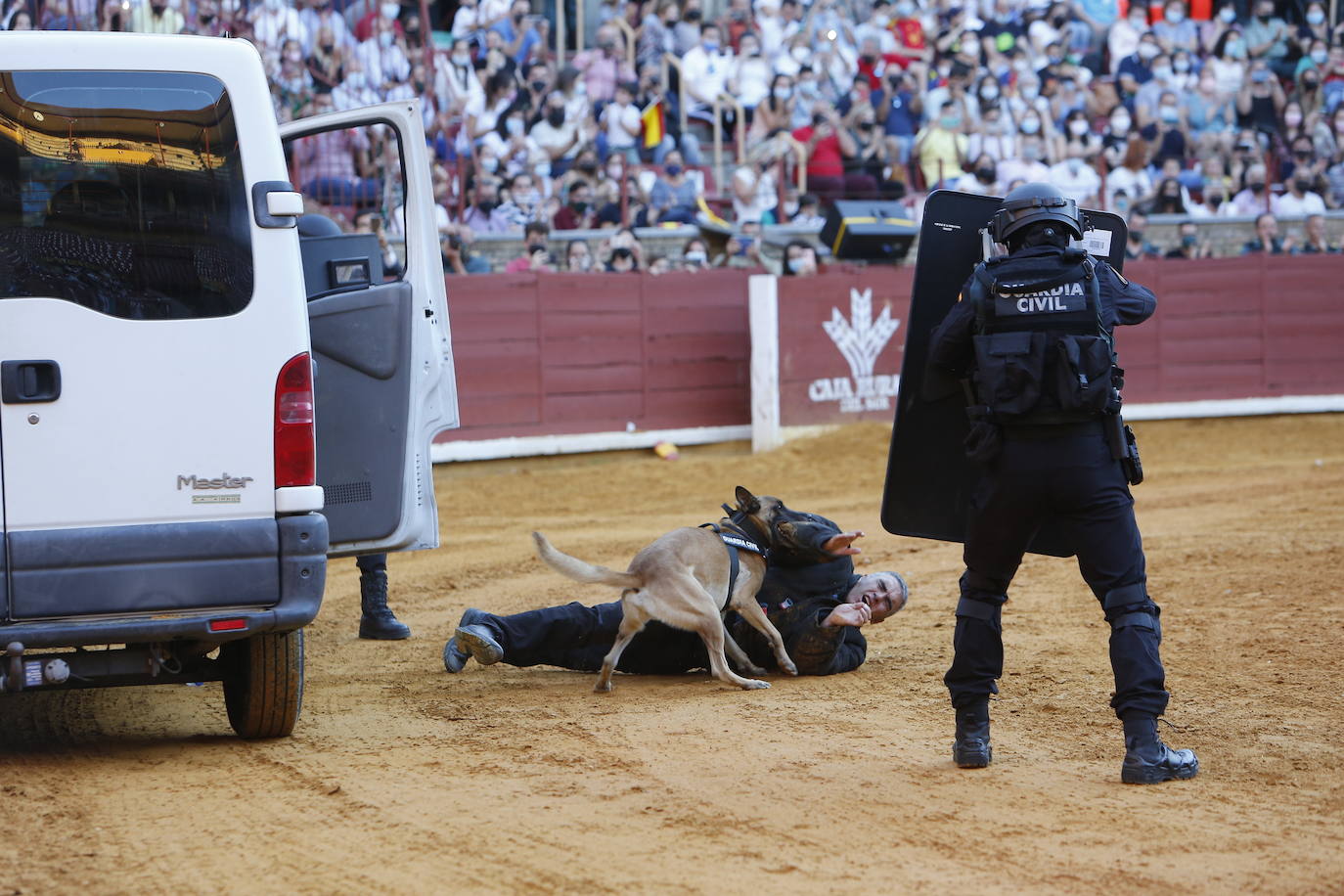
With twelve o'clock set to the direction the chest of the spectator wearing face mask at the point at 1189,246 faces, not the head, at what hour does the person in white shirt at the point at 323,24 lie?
The person in white shirt is roughly at 4 o'clock from the spectator wearing face mask.

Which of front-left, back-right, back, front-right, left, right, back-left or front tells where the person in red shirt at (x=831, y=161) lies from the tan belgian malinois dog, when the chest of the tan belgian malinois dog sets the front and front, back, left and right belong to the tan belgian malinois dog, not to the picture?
front-left

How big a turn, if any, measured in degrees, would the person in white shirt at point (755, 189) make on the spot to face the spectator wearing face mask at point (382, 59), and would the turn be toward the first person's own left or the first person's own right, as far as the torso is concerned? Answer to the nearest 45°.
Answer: approximately 90° to the first person's own right

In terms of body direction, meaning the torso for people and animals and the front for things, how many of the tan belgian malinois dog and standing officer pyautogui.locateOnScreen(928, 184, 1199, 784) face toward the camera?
0

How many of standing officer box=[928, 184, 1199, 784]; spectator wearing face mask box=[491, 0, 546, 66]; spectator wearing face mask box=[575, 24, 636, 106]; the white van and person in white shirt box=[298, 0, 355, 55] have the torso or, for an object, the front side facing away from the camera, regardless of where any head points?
2

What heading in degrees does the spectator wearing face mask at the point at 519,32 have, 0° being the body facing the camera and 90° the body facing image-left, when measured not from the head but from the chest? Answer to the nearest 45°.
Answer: approximately 0°

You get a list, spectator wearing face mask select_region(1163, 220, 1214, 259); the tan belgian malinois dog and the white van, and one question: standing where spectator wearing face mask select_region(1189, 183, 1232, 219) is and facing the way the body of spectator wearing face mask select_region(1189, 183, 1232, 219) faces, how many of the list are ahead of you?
3

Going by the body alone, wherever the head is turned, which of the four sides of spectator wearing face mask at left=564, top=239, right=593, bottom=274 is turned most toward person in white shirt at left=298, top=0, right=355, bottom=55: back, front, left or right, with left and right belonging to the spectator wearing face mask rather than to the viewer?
back

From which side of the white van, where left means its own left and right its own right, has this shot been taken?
back

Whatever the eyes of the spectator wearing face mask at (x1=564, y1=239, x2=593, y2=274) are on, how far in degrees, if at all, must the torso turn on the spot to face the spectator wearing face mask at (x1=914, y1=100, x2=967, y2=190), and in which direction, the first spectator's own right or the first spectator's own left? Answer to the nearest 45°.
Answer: approximately 135° to the first spectator's own left

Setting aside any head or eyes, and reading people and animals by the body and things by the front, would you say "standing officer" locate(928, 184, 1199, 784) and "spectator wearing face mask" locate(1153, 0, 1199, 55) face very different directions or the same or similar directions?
very different directions

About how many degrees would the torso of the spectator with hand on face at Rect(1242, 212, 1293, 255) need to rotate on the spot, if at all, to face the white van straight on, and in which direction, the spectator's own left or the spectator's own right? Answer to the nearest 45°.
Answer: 0° — they already face it

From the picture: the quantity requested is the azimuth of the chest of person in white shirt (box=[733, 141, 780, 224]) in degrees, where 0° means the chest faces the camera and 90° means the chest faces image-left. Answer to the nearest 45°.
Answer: approximately 315°
